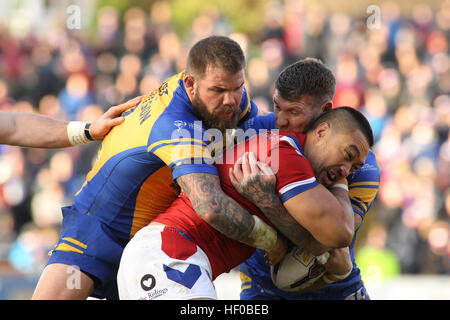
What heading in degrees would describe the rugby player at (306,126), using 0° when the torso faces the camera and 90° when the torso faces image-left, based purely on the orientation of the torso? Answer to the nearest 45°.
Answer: approximately 45°

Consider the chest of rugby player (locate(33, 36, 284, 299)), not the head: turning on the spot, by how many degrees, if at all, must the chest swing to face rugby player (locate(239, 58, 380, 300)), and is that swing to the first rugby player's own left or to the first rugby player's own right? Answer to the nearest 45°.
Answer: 0° — they already face them

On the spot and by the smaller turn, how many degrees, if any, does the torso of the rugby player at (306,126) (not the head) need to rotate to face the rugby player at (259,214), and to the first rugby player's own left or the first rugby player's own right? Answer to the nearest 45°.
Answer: approximately 45° to the first rugby player's own left

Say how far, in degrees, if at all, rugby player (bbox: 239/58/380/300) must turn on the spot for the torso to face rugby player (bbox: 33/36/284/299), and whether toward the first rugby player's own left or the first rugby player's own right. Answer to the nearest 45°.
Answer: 0° — they already face them

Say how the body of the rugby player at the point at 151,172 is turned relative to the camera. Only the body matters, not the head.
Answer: to the viewer's right

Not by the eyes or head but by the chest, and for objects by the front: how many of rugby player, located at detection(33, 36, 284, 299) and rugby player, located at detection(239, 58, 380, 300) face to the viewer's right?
1
